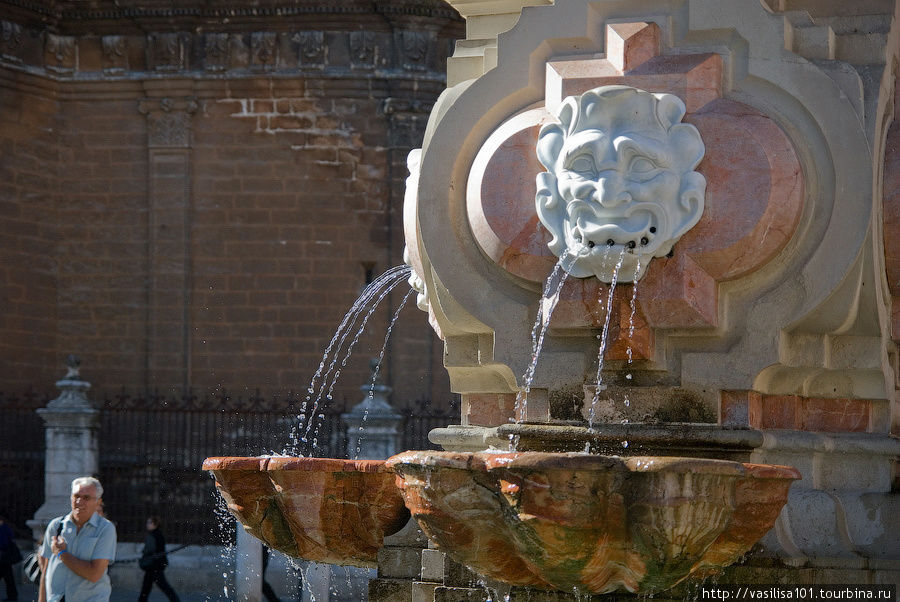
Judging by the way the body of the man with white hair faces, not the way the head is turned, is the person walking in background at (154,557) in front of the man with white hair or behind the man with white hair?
behind

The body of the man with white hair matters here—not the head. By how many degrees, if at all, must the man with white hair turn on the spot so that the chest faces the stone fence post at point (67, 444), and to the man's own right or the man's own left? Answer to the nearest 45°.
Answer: approximately 135° to the man's own right

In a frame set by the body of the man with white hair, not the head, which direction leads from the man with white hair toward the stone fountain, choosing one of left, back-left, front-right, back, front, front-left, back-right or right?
left

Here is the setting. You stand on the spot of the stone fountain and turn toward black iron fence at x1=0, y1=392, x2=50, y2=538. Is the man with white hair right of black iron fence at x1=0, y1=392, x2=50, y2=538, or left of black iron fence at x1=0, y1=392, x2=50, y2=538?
left

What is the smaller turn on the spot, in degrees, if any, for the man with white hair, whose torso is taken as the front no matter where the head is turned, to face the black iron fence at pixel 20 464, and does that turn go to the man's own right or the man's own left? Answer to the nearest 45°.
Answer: approximately 135° to the man's own right

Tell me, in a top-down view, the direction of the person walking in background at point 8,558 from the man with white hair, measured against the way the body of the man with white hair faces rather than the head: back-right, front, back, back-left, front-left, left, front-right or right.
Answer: back-right

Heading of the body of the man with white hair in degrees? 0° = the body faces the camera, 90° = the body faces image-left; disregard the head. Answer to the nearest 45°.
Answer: approximately 45°
